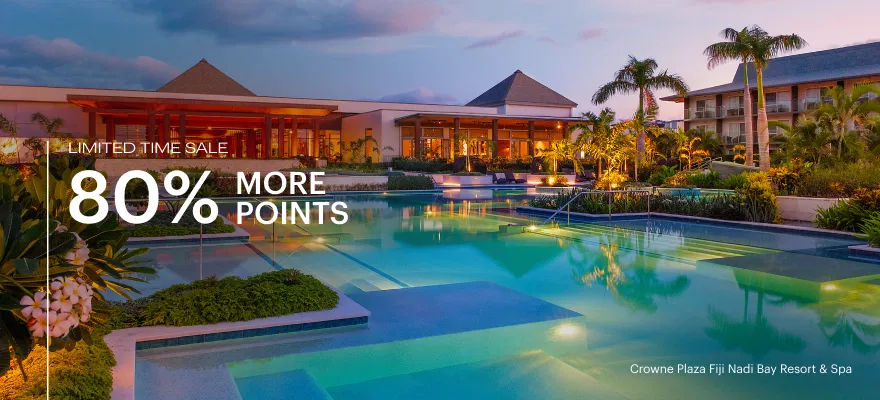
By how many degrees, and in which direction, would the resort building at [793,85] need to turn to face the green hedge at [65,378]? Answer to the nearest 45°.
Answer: approximately 45° to its left

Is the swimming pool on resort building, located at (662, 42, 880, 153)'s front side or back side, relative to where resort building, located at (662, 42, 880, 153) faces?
on the front side

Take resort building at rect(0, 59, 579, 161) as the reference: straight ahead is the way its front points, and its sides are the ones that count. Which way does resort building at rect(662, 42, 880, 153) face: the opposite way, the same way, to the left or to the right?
to the right

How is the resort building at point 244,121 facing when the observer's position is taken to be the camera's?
facing the viewer

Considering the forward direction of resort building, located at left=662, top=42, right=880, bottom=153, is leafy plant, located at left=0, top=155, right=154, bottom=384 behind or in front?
in front

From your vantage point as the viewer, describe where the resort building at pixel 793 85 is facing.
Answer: facing the viewer and to the left of the viewer

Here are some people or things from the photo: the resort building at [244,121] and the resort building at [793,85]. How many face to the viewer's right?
0

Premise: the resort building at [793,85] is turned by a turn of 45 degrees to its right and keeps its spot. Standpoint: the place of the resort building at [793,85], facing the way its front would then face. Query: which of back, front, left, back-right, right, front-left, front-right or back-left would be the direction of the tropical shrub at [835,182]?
left

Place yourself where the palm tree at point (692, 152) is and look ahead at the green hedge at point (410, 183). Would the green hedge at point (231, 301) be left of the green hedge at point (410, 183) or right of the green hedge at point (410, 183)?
left

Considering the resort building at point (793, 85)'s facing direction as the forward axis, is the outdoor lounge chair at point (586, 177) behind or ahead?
ahead
